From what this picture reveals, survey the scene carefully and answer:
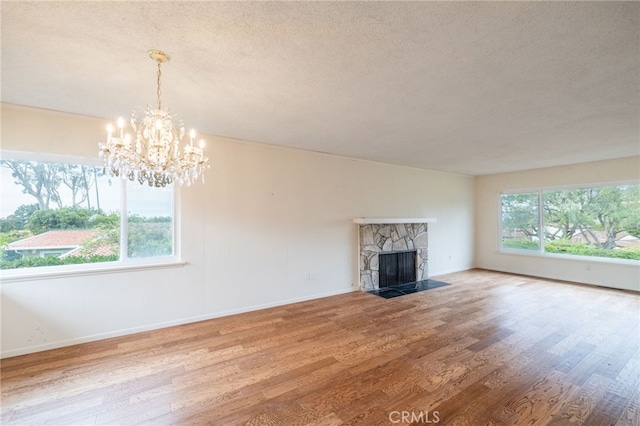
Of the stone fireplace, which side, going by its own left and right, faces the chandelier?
right

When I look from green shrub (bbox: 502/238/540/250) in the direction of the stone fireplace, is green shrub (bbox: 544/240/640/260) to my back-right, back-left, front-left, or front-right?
back-left

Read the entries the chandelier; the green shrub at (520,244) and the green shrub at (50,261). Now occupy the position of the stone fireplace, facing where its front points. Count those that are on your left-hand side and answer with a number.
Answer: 1

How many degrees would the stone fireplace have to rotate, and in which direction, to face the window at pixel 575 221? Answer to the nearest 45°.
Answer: approximately 45° to its left

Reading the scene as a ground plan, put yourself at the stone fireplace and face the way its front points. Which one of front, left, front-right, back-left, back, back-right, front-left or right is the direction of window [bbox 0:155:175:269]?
right

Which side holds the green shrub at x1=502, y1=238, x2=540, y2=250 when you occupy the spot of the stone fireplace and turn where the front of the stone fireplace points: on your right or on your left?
on your left

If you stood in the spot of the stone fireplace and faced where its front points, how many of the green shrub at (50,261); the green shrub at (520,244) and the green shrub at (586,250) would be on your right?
1

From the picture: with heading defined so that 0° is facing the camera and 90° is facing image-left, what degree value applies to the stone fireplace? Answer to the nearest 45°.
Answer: approximately 315°

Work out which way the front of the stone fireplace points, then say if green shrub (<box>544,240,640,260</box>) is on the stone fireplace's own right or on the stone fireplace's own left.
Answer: on the stone fireplace's own left

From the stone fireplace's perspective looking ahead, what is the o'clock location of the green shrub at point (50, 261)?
The green shrub is roughly at 3 o'clock from the stone fireplace.

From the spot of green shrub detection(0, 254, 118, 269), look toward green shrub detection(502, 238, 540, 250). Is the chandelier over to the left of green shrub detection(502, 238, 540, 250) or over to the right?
right

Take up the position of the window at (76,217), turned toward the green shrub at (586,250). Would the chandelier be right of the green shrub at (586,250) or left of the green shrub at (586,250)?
right
